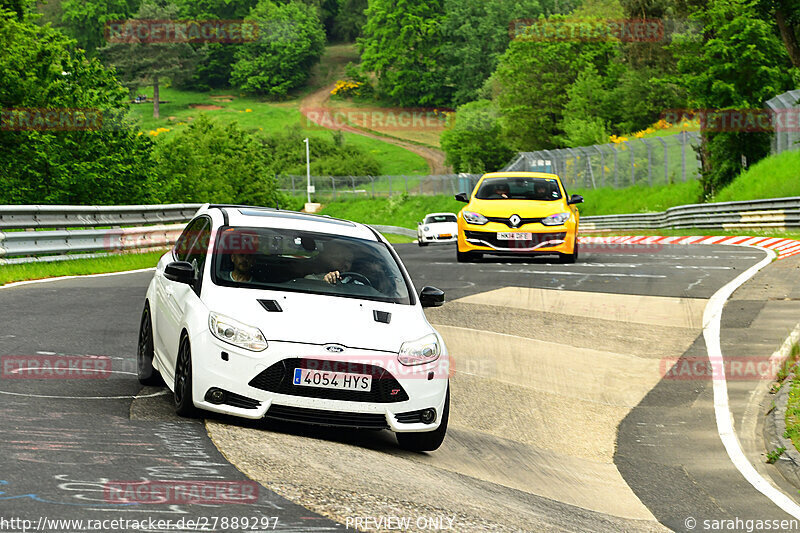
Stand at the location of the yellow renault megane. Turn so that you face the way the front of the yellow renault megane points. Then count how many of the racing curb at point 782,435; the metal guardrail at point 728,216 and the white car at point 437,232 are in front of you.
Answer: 1

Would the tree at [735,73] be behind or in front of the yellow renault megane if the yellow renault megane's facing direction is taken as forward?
behind

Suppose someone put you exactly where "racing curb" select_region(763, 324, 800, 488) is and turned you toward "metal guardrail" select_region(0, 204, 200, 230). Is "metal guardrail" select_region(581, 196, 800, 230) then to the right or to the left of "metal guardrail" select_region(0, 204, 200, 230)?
right

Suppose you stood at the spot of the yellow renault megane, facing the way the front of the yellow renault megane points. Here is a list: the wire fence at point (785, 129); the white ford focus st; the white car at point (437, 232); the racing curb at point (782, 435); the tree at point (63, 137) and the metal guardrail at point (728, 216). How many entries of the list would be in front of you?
2

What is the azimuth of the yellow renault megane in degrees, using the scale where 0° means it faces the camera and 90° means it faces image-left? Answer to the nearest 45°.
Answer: approximately 0°

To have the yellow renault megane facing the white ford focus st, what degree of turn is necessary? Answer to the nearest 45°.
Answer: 0° — it already faces it

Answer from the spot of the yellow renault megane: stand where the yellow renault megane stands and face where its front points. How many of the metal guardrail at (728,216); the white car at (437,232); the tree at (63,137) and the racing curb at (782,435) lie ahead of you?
1

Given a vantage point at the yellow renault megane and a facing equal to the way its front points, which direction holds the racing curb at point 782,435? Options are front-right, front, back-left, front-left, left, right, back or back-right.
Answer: front

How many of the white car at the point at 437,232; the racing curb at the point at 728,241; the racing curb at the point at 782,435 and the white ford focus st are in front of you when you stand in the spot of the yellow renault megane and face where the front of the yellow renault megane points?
2

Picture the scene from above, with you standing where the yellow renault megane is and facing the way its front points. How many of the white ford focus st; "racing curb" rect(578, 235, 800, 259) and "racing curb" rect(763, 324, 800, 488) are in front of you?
2

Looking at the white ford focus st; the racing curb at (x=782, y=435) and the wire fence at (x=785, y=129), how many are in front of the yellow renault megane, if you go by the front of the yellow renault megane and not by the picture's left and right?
2

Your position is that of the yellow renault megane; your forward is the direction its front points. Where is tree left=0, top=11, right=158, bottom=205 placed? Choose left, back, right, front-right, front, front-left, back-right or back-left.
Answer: back-right

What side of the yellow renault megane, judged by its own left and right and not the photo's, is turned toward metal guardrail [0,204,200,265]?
right

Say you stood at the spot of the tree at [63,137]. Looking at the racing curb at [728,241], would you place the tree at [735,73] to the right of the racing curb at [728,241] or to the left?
left

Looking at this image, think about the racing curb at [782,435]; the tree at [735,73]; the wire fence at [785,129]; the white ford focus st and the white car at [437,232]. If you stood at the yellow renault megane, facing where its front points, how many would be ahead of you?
2

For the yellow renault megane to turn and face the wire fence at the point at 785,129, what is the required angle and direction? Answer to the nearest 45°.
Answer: approximately 135° to its left

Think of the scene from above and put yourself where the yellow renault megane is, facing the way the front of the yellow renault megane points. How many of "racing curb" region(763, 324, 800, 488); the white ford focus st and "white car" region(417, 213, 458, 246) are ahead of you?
2
